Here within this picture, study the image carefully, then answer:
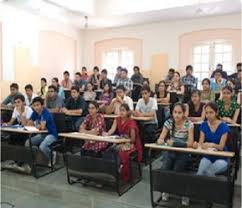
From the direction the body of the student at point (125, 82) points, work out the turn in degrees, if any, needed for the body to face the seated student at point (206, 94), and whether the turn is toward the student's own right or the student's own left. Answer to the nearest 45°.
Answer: approximately 90° to the student's own left

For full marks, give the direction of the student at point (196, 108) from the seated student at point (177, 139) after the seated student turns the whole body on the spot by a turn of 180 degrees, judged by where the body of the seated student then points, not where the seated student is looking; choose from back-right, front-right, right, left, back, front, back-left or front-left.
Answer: front

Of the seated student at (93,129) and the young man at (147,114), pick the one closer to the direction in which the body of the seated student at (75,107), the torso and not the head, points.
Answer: the seated student

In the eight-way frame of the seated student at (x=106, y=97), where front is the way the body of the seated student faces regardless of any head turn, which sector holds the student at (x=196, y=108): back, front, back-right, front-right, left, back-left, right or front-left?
left

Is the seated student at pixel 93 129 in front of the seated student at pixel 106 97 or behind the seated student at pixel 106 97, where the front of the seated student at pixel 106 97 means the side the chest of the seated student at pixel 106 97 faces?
in front

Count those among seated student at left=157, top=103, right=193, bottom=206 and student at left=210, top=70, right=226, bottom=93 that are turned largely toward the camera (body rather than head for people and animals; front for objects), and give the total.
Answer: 2

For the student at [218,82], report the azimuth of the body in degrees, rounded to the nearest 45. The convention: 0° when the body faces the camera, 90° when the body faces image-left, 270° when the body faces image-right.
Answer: approximately 0°

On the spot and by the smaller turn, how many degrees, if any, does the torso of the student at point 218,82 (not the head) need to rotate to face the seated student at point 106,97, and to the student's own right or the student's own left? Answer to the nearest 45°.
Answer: approximately 45° to the student's own right

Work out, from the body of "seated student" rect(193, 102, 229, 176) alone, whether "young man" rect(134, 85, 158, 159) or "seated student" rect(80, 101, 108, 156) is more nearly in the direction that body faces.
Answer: the seated student
